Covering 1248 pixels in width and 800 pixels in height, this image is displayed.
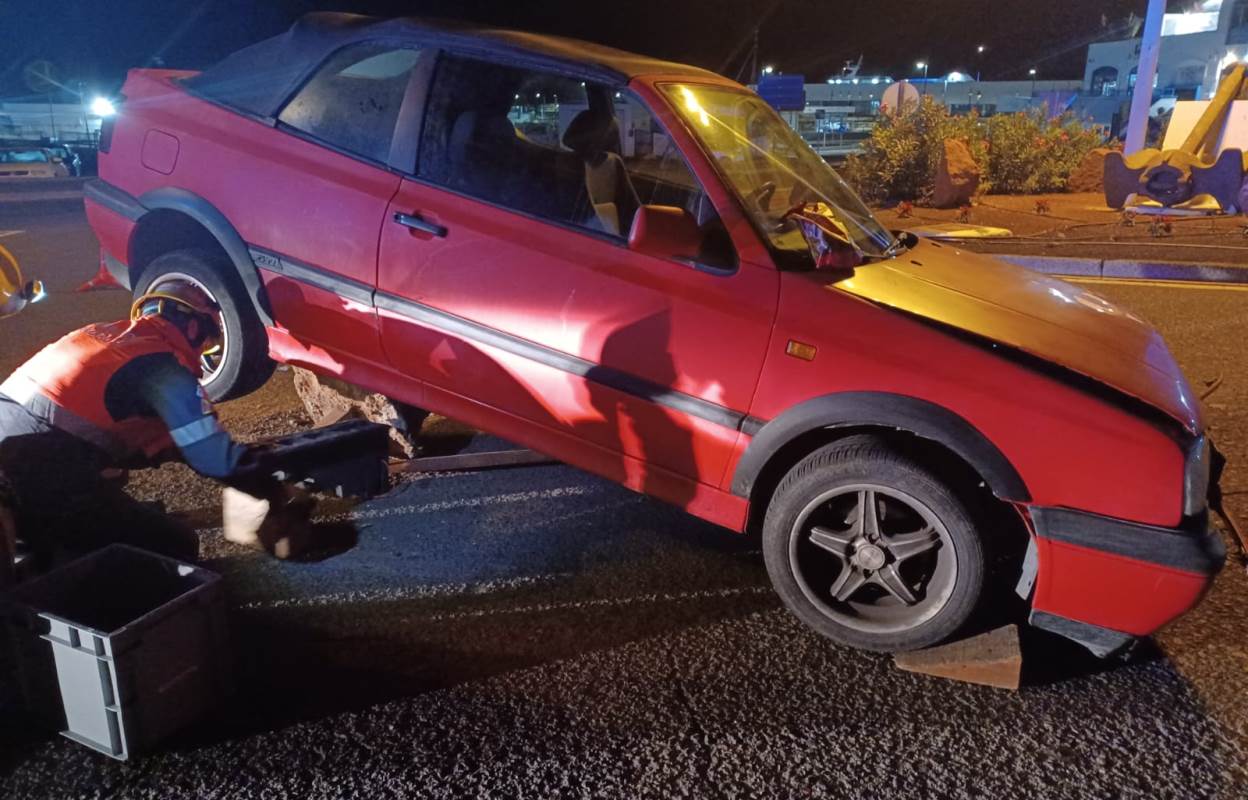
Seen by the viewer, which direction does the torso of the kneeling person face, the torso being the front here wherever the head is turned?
to the viewer's right

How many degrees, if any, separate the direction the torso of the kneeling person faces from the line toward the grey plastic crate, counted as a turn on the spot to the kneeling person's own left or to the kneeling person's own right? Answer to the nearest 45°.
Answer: approximately 90° to the kneeling person's own right

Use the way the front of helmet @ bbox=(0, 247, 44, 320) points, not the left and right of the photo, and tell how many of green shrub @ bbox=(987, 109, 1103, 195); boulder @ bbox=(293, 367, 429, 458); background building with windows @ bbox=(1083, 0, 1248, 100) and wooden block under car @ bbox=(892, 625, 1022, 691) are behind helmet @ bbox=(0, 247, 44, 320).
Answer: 0

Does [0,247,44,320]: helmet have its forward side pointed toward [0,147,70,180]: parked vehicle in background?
no

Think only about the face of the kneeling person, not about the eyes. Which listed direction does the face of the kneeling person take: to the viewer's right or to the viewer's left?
to the viewer's right

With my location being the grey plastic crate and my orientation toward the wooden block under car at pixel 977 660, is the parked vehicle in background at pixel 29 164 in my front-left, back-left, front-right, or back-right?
back-left

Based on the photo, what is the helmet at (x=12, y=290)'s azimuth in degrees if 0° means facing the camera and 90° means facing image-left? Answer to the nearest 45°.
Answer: approximately 270°

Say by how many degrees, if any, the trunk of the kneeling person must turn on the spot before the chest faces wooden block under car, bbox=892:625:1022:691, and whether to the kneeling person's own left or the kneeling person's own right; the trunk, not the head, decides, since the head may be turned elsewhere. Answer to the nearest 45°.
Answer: approximately 45° to the kneeling person's own right

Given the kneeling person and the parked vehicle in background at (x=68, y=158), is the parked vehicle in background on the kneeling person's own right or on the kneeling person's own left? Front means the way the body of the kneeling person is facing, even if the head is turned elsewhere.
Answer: on the kneeling person's own left

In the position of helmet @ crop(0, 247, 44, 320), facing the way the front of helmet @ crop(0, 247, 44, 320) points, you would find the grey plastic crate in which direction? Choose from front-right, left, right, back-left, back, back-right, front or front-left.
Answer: right

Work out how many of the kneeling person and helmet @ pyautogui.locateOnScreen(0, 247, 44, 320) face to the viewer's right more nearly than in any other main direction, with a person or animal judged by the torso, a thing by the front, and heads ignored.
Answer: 2

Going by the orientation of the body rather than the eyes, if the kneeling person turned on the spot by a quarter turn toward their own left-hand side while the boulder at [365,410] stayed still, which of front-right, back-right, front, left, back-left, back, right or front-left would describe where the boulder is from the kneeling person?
front-right

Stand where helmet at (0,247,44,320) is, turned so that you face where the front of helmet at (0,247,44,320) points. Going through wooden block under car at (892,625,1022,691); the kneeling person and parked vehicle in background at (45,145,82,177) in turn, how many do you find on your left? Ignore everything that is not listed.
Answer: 1

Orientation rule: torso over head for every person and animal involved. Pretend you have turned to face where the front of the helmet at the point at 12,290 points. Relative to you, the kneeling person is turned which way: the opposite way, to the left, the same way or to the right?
the same way

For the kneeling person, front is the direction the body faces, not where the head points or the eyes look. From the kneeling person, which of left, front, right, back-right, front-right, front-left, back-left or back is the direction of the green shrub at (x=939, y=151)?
front-left

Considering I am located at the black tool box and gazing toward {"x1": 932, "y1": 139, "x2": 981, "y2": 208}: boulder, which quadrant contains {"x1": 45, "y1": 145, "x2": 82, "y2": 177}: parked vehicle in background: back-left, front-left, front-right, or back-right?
front-left

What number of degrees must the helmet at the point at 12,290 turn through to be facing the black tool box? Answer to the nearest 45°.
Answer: approximately 45° to its right
